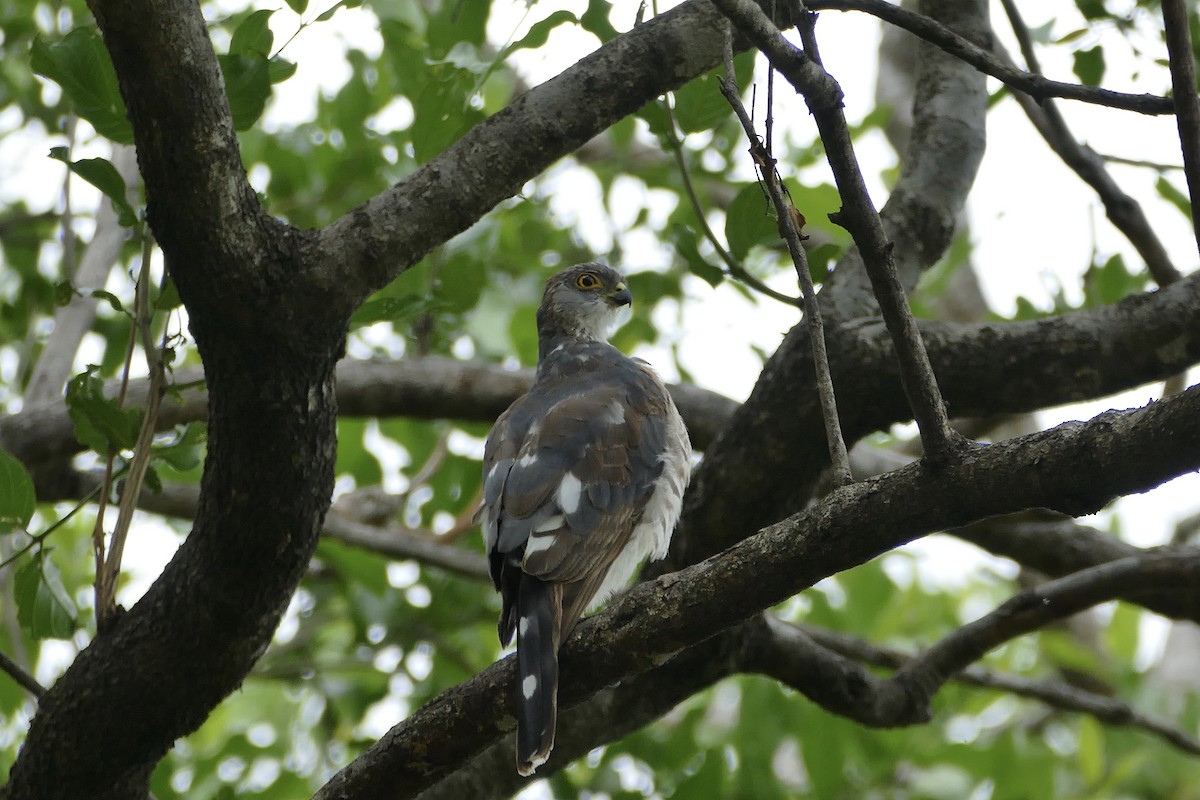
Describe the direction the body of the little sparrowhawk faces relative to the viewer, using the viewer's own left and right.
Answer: facing away from the viewer and to the right of the viewer

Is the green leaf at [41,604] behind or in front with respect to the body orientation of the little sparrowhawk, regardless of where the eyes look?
behind

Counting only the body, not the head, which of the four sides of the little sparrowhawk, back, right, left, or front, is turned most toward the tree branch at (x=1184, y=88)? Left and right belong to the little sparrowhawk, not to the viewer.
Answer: right

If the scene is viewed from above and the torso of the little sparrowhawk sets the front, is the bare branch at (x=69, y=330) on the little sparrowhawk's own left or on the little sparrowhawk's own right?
on the little sparrowhawk's own left
